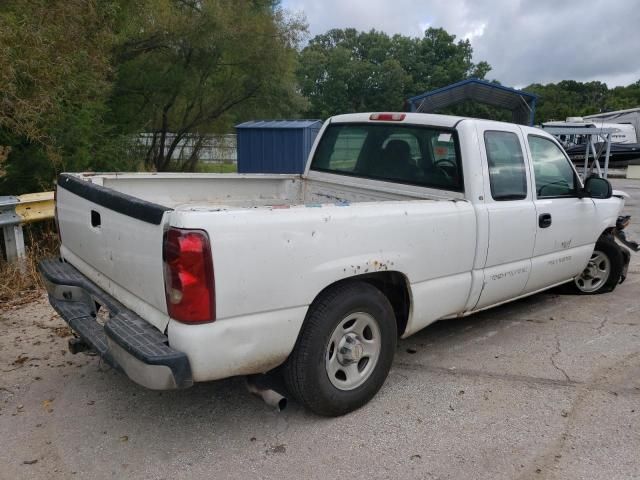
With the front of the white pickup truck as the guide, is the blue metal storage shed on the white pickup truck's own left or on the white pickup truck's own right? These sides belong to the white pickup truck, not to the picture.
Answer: on the white pickup truck's own left

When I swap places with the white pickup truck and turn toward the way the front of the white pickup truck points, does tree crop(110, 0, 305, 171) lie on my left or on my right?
on my left

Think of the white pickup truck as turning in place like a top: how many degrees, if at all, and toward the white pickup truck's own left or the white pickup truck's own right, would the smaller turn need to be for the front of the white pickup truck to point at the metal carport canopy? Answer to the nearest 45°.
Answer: approximately 45° to the white pickup truck's own left

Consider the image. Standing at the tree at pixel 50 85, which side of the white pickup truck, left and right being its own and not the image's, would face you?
left

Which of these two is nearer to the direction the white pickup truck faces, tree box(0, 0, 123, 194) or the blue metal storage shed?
the blue metal storage shed

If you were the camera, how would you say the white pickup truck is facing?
facing away from the viewer and to the right of the viewer

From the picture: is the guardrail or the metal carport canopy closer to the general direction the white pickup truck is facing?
the metal carport canopy

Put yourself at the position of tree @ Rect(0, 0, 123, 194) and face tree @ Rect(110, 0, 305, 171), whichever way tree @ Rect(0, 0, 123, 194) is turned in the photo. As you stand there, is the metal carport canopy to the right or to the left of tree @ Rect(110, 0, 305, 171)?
right

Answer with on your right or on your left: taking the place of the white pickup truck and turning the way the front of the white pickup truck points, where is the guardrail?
on your left

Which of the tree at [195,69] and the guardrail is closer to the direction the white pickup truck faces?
the tree

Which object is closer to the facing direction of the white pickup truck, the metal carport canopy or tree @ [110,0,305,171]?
the metal carport canopy
